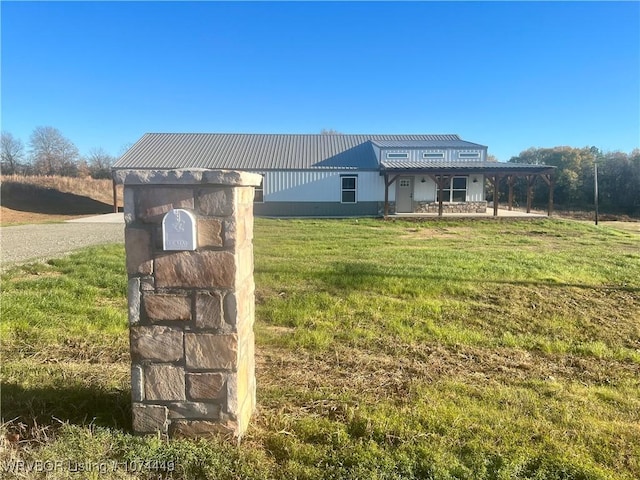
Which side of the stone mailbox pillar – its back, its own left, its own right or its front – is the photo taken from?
front

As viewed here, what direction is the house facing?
toward the camera

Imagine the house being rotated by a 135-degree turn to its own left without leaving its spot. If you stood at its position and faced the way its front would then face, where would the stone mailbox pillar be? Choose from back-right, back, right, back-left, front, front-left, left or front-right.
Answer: back-right
